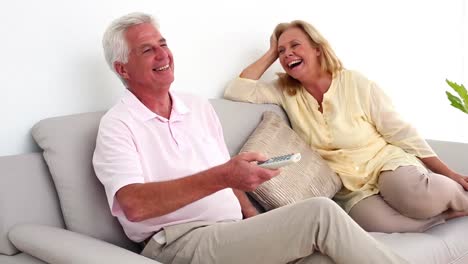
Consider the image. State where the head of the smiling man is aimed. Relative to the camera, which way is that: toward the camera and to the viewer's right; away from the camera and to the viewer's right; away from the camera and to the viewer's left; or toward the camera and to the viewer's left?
toward the camera and to the viewer's right

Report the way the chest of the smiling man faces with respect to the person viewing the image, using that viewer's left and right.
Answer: facing the viewer and to the right of the viewer

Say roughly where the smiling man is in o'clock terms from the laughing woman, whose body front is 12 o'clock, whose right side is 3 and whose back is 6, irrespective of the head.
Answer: The smiling man is roughly at 1 o'clock from the laughing woman.

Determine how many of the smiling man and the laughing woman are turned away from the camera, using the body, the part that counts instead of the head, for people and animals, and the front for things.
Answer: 0

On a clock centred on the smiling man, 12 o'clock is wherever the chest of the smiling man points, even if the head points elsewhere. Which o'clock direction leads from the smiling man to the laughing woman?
The laughing woman is roughly at 9 o'clock from the smiling man.

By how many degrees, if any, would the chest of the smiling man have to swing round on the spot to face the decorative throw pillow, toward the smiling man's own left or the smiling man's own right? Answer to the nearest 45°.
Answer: approximately 90° to the smiling man's own left

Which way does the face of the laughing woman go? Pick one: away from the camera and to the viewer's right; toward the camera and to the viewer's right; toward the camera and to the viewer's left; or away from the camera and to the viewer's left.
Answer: toward the camera and to the viewer's left

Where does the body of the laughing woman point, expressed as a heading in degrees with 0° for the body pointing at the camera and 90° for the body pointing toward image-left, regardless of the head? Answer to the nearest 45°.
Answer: approximately 0°
